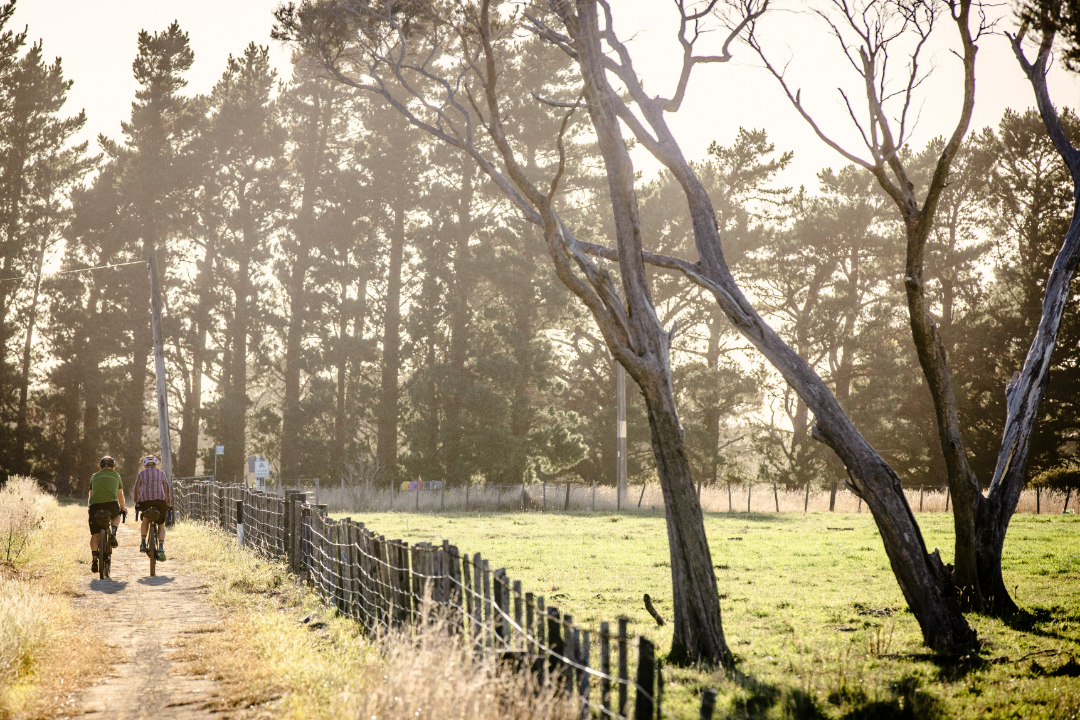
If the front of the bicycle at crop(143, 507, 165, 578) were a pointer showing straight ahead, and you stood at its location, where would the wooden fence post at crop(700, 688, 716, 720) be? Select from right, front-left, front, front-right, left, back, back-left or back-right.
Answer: back

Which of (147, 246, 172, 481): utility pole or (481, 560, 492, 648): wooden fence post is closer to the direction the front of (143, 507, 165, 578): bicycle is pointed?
the utility pole

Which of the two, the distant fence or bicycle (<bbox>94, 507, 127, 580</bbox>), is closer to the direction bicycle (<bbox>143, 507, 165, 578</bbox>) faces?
the distant fence

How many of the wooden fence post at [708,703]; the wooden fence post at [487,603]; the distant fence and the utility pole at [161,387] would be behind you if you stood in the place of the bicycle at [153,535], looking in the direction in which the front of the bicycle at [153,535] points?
2

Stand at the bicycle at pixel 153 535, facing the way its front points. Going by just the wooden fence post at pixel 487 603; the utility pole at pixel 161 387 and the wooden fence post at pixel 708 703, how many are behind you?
2

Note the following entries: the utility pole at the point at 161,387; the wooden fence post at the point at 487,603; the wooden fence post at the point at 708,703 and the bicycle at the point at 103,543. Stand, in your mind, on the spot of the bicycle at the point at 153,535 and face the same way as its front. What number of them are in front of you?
1

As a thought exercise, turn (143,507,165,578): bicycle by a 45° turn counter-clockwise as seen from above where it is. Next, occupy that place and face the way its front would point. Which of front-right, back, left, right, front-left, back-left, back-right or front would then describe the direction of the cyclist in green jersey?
left

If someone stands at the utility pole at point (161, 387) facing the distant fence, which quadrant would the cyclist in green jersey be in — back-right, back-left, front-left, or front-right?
back-right

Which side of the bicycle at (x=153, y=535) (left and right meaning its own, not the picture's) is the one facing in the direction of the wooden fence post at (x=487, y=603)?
back

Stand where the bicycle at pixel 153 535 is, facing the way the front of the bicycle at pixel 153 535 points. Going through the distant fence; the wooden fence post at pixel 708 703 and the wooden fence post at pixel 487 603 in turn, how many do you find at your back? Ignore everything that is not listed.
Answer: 2

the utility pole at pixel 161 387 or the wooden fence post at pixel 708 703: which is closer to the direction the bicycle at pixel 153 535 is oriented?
the utility pole

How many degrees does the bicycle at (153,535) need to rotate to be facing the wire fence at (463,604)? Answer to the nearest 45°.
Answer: approximately 180°

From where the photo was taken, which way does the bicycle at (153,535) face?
away from the camera

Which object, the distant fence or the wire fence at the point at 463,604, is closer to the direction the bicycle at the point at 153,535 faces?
the distant fence

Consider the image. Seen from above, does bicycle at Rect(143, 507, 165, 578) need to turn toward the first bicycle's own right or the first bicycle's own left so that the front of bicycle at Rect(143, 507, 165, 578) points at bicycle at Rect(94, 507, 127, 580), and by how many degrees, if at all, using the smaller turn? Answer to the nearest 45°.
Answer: approximately 135° to the first bicycle's own left

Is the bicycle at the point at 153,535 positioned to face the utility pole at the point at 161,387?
yes

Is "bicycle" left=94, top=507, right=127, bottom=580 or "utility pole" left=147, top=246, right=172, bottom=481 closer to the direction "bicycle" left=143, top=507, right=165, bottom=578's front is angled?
the utility pole
